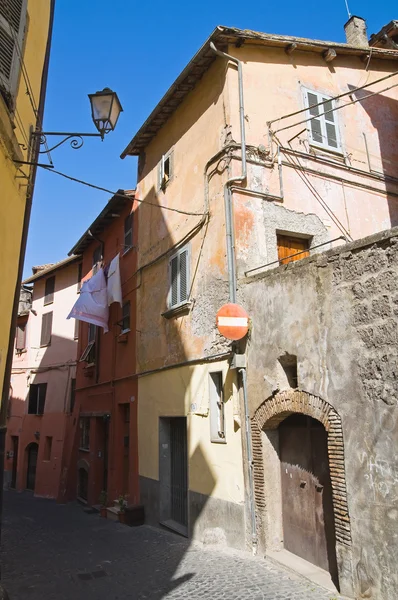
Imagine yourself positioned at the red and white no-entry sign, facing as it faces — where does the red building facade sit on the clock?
The red building facade is roughly at 5 o'clock from the red and white no-entry sign.

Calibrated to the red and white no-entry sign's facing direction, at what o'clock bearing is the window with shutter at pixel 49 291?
The window with shutter is roughly at 5 o'clock from the red and white no-entry sign.

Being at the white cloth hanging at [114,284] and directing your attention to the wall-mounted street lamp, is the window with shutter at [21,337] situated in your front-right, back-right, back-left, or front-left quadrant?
back-right

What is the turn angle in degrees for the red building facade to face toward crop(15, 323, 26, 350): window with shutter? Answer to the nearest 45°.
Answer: approximately 90° to its right

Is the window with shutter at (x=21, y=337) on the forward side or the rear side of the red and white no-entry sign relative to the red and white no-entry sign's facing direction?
on the rear side

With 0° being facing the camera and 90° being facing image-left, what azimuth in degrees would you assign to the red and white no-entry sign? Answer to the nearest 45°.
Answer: approximately 0°

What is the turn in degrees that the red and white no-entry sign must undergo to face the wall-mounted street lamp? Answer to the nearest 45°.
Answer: approximately 45° to its right

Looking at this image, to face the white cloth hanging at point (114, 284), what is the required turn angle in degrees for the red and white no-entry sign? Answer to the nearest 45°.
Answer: approximately 135° to its right

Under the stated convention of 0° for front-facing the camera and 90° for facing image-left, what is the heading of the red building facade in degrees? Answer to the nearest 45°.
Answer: approximately 45°
